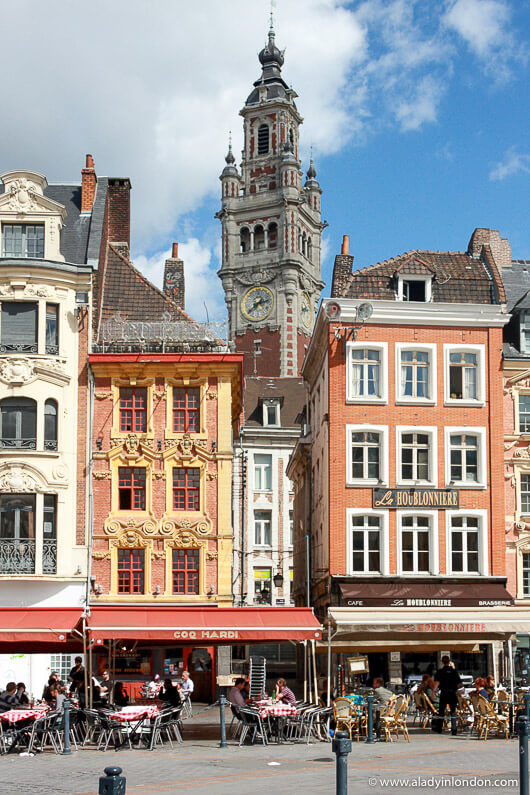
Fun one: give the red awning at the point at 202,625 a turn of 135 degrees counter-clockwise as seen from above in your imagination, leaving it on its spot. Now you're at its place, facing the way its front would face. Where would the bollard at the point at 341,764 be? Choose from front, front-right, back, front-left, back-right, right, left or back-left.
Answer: back-right

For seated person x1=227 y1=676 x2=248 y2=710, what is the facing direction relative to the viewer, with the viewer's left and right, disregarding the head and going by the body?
facing to the right of the viewer

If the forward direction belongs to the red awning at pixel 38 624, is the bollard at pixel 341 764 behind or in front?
in front

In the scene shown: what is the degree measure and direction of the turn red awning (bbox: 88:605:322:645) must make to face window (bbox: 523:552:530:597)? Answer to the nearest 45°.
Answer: approximately 135° to its left

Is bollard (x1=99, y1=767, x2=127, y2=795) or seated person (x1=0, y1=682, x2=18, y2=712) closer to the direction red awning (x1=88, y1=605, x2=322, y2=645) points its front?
the bollard

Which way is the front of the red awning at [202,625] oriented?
toward the camera

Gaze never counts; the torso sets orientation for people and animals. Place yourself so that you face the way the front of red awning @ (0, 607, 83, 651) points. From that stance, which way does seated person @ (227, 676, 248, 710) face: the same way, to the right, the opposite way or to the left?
to the left

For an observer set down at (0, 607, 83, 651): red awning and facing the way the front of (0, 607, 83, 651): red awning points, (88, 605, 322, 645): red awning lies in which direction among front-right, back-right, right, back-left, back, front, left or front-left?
left

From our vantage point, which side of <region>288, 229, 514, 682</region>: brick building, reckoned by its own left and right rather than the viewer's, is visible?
front

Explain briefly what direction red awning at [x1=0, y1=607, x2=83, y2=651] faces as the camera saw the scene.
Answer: facing the viewer

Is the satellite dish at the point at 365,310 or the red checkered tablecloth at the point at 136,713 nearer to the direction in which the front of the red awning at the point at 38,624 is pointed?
the red checkered tablecloth
